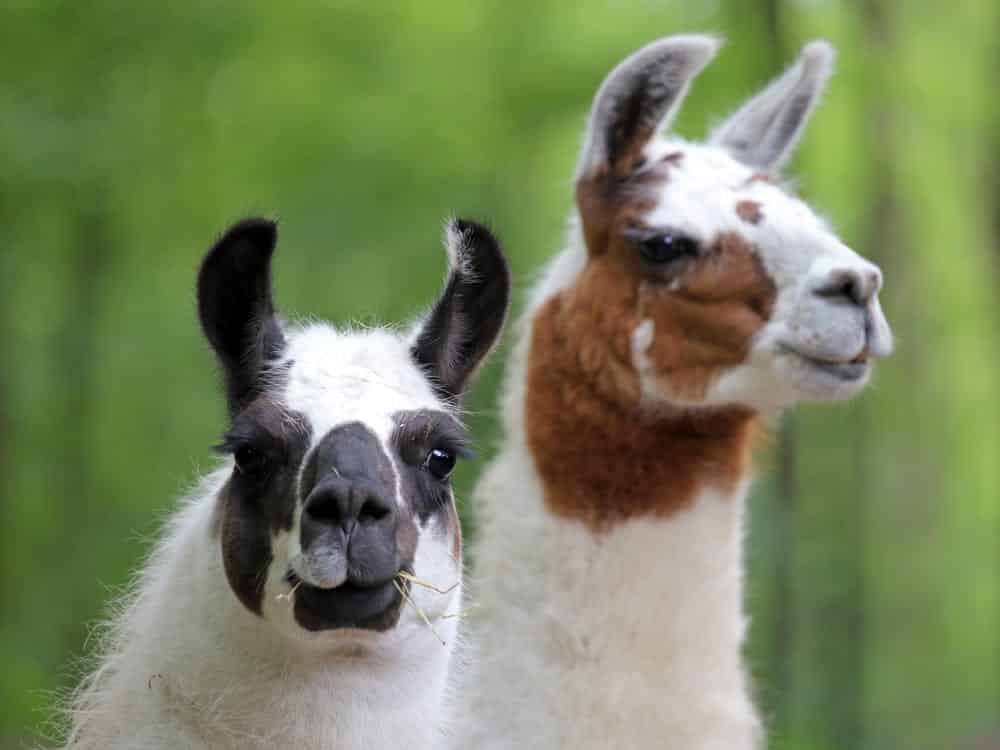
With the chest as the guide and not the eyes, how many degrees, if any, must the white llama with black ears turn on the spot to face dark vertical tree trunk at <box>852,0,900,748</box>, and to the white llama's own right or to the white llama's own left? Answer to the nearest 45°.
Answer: approximately 135° to the white llama's own left

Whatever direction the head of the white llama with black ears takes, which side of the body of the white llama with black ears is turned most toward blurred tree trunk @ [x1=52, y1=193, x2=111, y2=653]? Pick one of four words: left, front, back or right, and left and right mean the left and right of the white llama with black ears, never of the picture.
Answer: back

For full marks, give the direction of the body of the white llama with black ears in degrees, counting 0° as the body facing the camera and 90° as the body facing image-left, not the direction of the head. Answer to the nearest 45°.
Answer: approximately 0°
